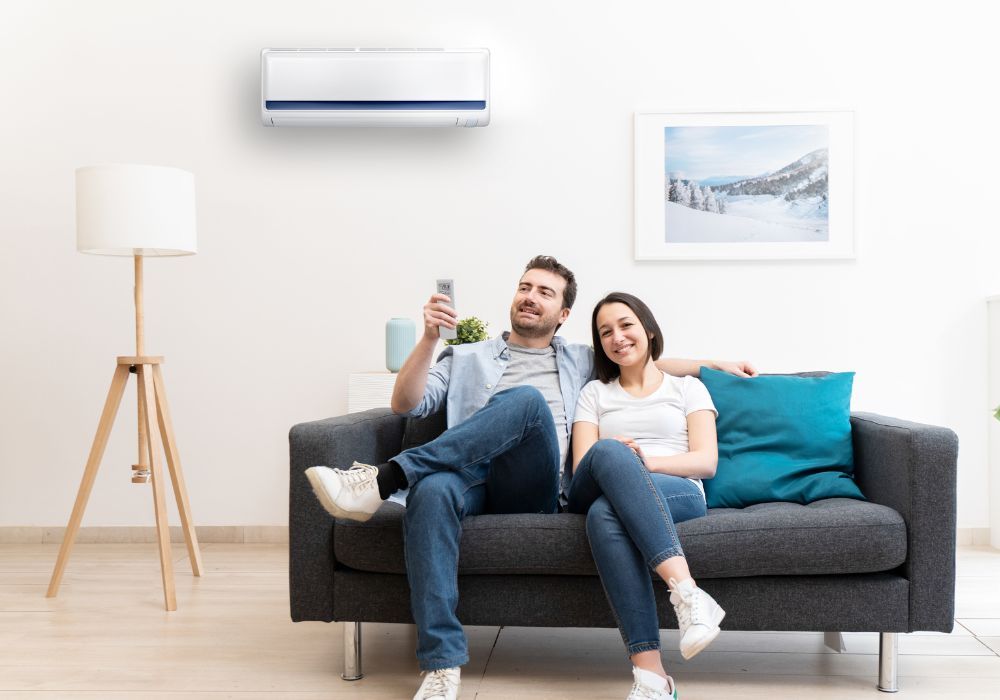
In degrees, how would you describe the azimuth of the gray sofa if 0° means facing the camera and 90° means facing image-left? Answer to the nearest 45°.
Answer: approximately 0°

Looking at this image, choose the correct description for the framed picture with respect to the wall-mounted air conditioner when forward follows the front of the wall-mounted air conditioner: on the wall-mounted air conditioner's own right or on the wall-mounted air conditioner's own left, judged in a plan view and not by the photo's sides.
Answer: on the wall-mounted air conditioner's own left

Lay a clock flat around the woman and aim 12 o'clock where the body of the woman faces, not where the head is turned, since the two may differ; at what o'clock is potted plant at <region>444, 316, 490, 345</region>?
The potted plant is roughly at 5 o'clock from the woman.

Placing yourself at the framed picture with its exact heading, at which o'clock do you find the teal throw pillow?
The teal throw pillow is roughly at 12 o'clock from the framed picture.

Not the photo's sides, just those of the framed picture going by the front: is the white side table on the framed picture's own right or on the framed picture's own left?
on the framed picture's own right
